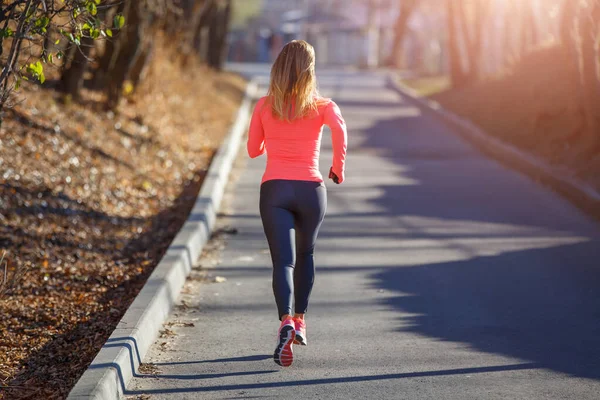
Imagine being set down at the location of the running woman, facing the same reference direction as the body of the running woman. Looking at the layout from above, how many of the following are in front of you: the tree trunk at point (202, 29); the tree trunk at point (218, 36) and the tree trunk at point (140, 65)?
3

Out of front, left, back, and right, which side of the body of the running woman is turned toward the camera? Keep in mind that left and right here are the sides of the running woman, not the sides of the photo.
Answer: back

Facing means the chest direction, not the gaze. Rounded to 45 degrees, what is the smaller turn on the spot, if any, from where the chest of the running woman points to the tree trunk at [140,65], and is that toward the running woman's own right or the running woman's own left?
0° — they already face it

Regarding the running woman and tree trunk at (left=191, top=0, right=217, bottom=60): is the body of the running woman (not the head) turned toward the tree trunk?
yes

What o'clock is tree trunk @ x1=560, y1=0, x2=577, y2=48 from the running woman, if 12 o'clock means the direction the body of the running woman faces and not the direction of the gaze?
The tree trunk is roughly at 1 o'clock from the running woman.

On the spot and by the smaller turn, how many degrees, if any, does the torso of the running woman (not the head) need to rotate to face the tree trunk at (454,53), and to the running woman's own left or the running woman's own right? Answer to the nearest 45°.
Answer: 0° — they already face it

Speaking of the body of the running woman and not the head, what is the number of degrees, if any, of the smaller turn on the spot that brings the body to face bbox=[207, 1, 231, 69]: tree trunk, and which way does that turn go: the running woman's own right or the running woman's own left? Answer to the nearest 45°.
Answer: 0° — they already face it
